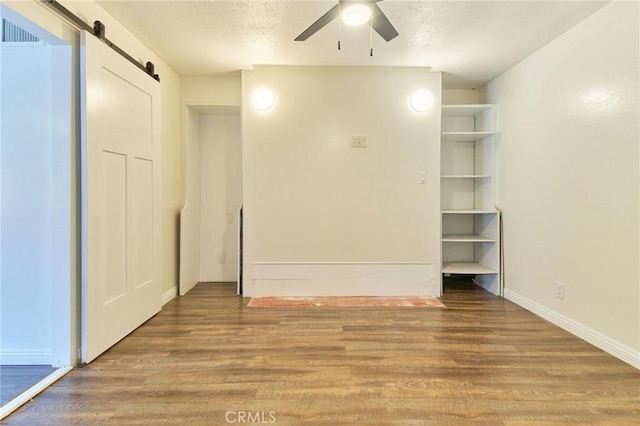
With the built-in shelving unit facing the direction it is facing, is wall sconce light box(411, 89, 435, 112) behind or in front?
in front

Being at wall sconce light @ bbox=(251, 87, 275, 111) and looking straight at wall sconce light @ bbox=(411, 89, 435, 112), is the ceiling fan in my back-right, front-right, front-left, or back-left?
front-right

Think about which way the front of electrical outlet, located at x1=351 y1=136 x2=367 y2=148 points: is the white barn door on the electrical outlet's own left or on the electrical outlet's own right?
on the electrical outlet's own right

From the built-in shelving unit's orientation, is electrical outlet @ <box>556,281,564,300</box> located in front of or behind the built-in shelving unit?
in front

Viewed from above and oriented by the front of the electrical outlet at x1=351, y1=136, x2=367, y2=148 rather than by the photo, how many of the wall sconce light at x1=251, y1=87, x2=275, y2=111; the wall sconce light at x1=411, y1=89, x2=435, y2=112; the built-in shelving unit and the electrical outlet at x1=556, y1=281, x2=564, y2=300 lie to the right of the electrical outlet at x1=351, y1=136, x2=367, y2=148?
1

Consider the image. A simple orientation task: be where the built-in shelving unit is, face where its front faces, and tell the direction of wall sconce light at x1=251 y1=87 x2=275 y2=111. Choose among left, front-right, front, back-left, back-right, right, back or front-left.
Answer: front-right

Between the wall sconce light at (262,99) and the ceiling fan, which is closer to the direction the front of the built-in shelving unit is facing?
the ceiling fan

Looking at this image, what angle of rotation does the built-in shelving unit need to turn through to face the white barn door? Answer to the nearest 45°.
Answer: approximately 45° to its right

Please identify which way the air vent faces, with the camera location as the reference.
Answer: facing the viewer

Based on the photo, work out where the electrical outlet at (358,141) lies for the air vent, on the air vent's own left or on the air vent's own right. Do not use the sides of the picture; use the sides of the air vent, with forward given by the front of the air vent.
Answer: on the air vent's own left

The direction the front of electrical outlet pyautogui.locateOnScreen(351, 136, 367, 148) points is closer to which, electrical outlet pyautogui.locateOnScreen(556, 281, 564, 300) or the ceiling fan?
the ceiling fan

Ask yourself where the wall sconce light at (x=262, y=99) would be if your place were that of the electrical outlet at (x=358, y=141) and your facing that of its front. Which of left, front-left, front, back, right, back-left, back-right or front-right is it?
right

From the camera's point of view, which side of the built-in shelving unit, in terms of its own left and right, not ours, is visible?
front
